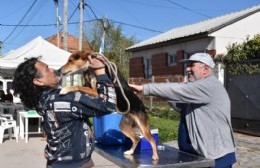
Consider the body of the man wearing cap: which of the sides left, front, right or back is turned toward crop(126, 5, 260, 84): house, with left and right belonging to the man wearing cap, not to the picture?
right

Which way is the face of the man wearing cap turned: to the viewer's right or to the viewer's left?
to the viewer's left

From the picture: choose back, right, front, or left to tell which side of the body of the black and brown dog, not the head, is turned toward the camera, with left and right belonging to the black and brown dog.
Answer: left

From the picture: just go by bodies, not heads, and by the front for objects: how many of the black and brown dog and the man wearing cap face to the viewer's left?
2

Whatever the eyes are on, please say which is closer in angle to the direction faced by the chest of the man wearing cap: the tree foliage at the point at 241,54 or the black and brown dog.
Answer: the black and brown dog

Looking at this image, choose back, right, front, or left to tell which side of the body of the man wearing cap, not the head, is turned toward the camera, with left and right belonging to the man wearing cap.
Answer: left

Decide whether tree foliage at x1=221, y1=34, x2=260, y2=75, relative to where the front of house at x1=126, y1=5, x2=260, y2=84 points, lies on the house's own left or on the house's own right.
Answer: on the house's own left

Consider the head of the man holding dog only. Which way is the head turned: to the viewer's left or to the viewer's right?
to the viewer's right

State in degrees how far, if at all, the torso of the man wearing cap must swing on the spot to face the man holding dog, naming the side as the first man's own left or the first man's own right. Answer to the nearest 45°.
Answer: approximately 45° to the first man's own left

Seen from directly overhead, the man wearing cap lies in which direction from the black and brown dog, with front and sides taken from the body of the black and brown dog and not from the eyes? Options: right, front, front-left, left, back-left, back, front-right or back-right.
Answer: back
